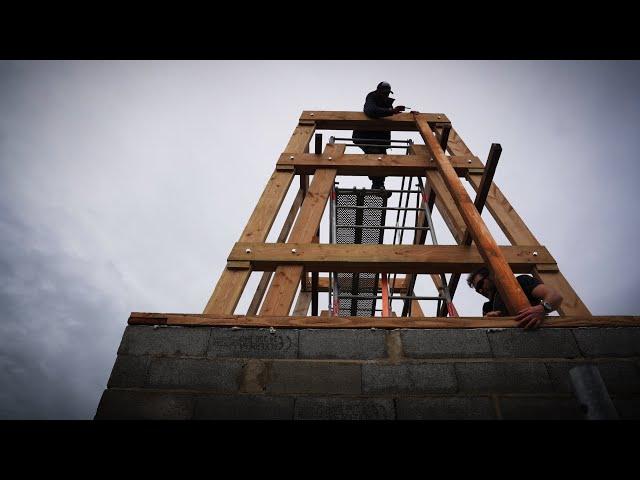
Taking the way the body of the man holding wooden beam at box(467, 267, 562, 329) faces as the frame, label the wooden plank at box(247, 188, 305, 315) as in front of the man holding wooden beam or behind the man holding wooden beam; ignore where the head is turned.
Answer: in front

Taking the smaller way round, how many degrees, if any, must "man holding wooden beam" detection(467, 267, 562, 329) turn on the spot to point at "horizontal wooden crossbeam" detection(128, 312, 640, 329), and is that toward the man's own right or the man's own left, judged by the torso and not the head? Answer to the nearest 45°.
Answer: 0° — they already face it

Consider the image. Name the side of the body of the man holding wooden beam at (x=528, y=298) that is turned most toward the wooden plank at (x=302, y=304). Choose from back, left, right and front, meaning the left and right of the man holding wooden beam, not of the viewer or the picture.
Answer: right

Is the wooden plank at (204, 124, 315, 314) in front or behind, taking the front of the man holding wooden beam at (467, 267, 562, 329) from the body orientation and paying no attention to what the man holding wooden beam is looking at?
in front

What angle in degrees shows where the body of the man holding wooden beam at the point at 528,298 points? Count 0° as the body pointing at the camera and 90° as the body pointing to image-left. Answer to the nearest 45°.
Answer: approximately 45°
